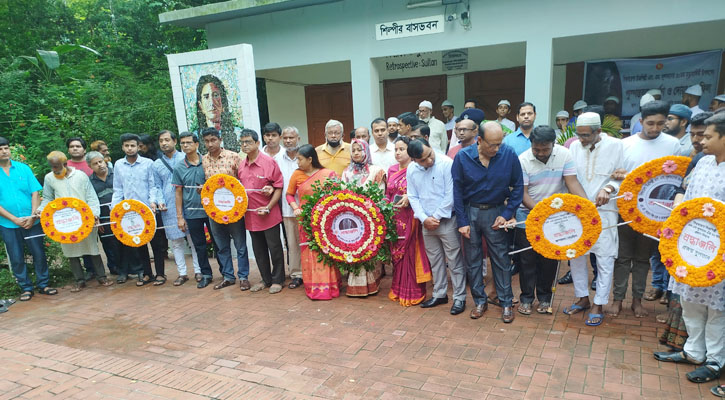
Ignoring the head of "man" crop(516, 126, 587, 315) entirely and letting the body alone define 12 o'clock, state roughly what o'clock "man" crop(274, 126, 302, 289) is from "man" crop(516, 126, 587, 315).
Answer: "man" crop(274, 126, 302, 289) is roughly at 3 o'clock from "man" crop(516, 126, 587, 315).

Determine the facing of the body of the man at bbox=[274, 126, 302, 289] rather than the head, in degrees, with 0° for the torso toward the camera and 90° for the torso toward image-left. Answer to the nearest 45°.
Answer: approximately 0°

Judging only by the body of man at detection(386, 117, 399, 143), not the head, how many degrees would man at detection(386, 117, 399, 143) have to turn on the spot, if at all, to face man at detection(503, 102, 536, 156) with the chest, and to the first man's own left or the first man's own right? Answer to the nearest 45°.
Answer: approximately 45° to the first man's own left

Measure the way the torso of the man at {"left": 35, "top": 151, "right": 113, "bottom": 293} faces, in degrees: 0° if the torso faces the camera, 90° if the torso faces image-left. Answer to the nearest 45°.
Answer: approximately 0°

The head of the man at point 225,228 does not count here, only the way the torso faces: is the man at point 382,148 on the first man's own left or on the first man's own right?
on the first man's own left

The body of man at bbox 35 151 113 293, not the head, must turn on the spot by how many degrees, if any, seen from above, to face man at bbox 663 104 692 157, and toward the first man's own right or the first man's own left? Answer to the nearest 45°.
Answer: approximately 45° to the first man's own left

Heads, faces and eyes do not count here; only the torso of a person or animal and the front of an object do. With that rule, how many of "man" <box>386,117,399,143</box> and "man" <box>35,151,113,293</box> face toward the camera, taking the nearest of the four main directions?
2

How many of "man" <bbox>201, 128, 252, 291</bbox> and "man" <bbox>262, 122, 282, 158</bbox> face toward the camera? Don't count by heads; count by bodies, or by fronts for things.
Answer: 2

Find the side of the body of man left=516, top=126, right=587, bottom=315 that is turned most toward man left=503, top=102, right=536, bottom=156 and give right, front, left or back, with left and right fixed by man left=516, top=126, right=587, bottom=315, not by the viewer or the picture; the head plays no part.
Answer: back
